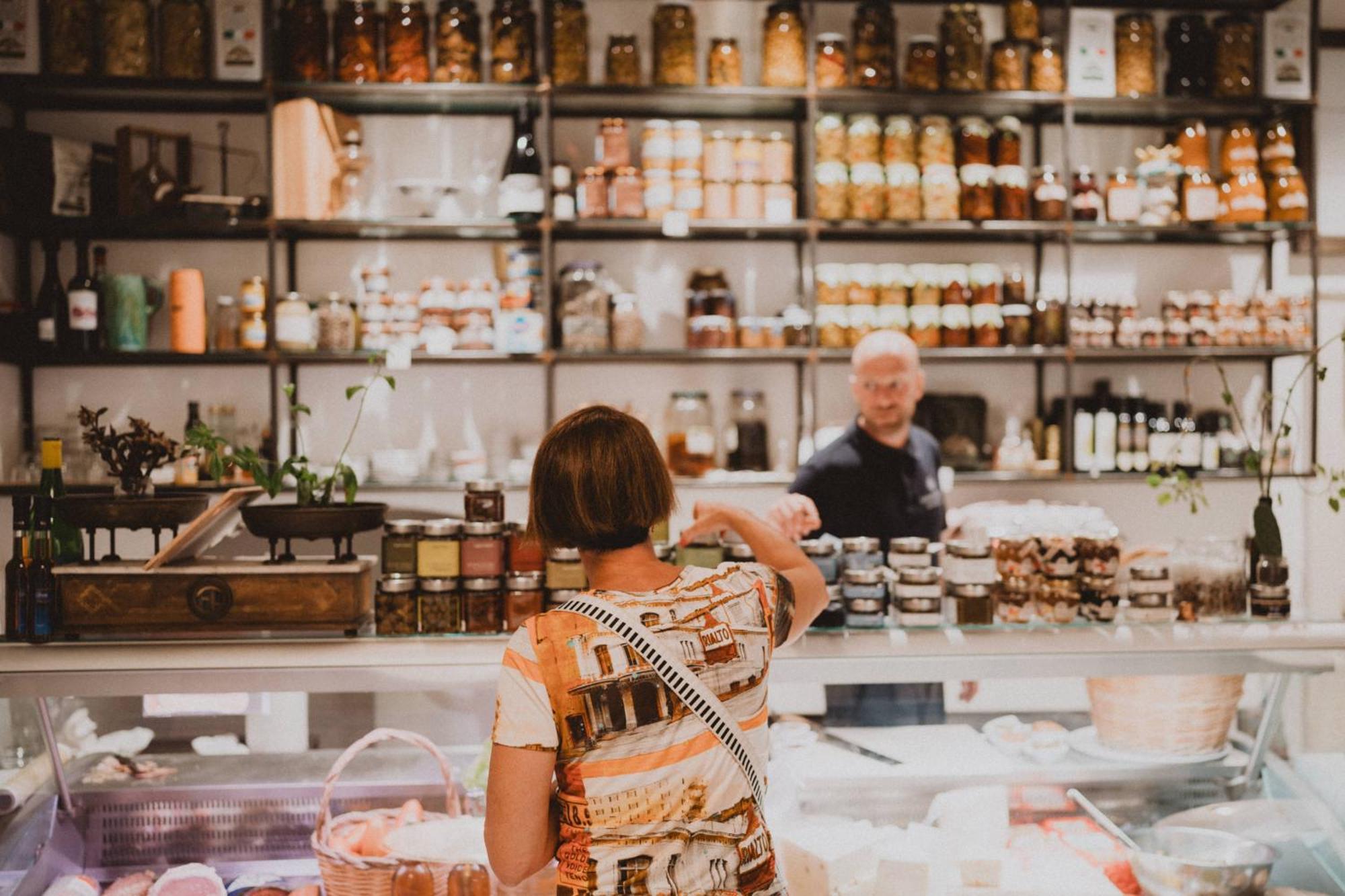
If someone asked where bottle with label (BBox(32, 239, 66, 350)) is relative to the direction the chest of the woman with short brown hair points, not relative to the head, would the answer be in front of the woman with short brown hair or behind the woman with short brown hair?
in front

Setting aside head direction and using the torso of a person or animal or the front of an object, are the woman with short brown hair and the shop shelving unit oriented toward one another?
yes

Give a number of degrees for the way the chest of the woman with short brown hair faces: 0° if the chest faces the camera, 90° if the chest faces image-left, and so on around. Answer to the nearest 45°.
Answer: approximately 180°

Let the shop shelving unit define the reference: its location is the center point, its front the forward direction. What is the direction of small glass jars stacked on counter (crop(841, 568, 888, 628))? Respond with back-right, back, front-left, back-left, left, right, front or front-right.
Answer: front

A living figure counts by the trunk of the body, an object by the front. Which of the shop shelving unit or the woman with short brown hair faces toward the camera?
the shop shelving unit

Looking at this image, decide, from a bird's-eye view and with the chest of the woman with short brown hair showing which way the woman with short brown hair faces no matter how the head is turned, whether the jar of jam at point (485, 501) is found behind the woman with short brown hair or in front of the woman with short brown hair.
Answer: in front

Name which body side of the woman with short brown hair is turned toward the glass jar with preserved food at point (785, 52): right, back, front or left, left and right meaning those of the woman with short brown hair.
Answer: front

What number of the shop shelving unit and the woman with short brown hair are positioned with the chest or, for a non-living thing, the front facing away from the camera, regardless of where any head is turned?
1

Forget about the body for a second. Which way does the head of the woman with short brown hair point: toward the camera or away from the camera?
away from the camera

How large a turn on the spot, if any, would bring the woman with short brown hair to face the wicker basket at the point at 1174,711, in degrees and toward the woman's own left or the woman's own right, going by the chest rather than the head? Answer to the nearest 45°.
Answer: approximately 45° to the woman's own right

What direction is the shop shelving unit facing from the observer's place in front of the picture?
facing the viewer

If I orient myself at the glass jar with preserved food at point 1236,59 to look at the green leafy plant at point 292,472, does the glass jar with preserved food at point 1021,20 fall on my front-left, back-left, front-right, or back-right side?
front-right
